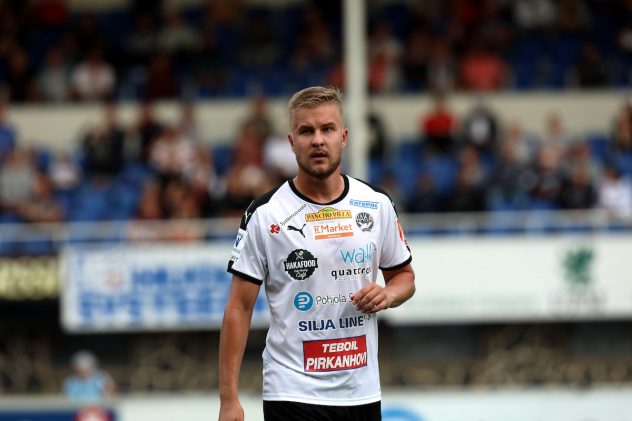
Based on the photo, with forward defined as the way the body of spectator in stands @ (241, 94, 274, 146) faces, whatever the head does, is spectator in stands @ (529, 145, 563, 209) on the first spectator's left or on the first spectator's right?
on the first spectator's left

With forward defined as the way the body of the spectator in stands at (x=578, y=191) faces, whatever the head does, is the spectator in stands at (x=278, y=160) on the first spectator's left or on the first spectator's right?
on the first spectator's right

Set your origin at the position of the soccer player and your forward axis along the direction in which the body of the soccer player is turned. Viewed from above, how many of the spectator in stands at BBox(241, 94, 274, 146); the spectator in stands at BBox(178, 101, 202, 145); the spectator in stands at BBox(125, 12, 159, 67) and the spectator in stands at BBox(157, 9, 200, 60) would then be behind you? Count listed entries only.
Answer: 4

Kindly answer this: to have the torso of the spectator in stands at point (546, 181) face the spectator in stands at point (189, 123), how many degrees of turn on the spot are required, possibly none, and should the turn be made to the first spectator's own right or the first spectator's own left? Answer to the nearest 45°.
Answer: approximately 90° to the first spectator's own right

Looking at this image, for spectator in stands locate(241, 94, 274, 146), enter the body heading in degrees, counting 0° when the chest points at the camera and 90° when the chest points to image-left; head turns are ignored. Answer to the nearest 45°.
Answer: approximately 0°

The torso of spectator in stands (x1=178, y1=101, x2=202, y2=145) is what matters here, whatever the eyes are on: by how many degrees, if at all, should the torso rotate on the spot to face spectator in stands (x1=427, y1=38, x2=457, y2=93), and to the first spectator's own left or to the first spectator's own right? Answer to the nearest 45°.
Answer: approximately 90° to the first spectator's own left

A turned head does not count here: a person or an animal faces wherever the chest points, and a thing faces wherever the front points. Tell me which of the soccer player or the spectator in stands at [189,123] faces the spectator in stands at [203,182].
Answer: the spectator in stands at [189,123]

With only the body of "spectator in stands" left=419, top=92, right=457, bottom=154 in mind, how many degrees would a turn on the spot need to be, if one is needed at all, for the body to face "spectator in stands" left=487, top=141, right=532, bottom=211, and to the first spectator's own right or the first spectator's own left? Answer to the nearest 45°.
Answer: approximately 45° to the first spectator's own left

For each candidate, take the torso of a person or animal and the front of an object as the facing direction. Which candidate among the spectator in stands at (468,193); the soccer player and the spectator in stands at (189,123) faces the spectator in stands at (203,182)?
the spectator in stands at (189,123)

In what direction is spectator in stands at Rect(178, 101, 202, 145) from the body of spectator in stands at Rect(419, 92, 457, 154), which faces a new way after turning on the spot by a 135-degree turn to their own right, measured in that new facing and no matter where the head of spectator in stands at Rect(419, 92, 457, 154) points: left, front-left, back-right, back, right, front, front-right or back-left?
front-left

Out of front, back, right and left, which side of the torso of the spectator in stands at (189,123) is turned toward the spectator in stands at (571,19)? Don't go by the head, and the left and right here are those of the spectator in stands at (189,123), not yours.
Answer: left

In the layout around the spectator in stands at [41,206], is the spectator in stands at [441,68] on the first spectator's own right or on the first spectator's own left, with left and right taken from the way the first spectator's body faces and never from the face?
on the first spectator's own left
